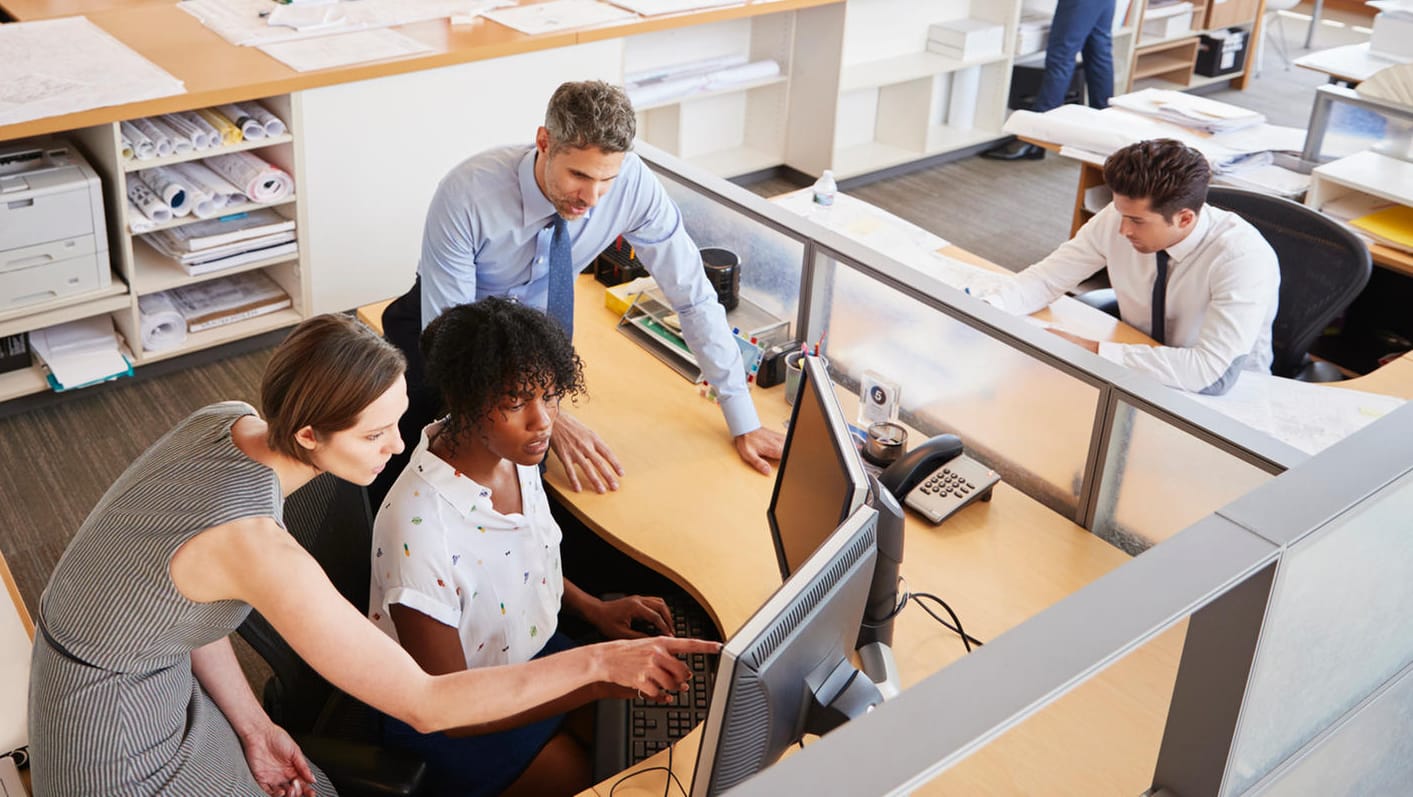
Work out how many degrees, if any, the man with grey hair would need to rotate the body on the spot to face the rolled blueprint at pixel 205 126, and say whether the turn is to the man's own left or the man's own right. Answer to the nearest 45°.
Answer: approximately 180°

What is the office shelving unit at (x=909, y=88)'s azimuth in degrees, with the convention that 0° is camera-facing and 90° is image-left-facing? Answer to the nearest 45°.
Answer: approximately 315°

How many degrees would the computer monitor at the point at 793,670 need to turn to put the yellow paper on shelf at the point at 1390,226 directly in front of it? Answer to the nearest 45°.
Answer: approximately 90° to its right

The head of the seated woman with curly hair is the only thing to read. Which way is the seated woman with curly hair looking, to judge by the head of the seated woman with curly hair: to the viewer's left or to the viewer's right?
to the viewer's right

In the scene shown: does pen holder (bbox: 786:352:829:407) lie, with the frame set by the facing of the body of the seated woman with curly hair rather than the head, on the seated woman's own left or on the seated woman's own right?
on the seated woman's own left

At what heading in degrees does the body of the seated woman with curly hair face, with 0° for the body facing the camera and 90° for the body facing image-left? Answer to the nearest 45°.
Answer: approximately 315°

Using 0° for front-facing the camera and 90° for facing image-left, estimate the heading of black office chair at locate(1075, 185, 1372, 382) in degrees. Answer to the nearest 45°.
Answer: approximately 45°

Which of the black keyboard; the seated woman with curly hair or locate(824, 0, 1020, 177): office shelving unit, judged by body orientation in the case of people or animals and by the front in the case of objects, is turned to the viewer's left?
the black keyboard

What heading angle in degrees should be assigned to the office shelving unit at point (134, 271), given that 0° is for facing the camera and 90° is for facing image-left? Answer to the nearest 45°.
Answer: approximately 315°

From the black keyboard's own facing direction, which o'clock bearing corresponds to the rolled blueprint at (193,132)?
The rolled blueprint is roughly at 2 o'clock from the black keyboard.

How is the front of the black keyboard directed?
to the viewer's left

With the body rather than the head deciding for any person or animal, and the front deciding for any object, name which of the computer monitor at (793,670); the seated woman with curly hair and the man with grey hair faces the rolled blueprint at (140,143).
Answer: the computer monitor
